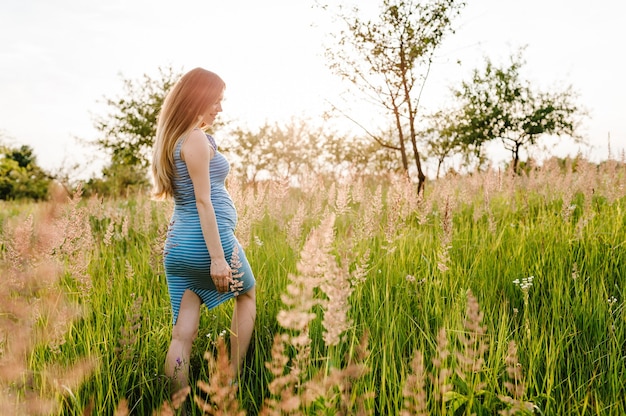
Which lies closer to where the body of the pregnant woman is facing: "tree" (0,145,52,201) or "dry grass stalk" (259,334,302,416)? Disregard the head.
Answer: the dry grass stalk

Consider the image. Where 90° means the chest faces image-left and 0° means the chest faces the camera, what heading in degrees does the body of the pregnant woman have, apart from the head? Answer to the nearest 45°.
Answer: approximately 270°

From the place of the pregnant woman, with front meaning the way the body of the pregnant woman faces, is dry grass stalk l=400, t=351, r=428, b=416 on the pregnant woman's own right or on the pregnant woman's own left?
on the pregnant woman's own right

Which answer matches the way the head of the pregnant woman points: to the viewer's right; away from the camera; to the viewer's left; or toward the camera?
to the viewer's right

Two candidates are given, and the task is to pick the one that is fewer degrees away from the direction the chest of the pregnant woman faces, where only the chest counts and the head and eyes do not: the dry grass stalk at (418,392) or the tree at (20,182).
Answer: the dry grass stalk

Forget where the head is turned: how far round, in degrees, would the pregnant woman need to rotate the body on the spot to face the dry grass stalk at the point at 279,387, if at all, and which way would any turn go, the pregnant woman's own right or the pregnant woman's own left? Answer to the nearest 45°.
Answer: approximately 90° to the pregnant woman's own right

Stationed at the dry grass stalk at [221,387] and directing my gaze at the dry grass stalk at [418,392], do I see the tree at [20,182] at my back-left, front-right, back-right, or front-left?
back-left

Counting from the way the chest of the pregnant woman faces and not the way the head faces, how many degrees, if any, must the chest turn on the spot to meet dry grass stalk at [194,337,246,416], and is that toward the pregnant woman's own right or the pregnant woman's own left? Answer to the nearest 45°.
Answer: approximately 90° to the pregnant woman's own right
